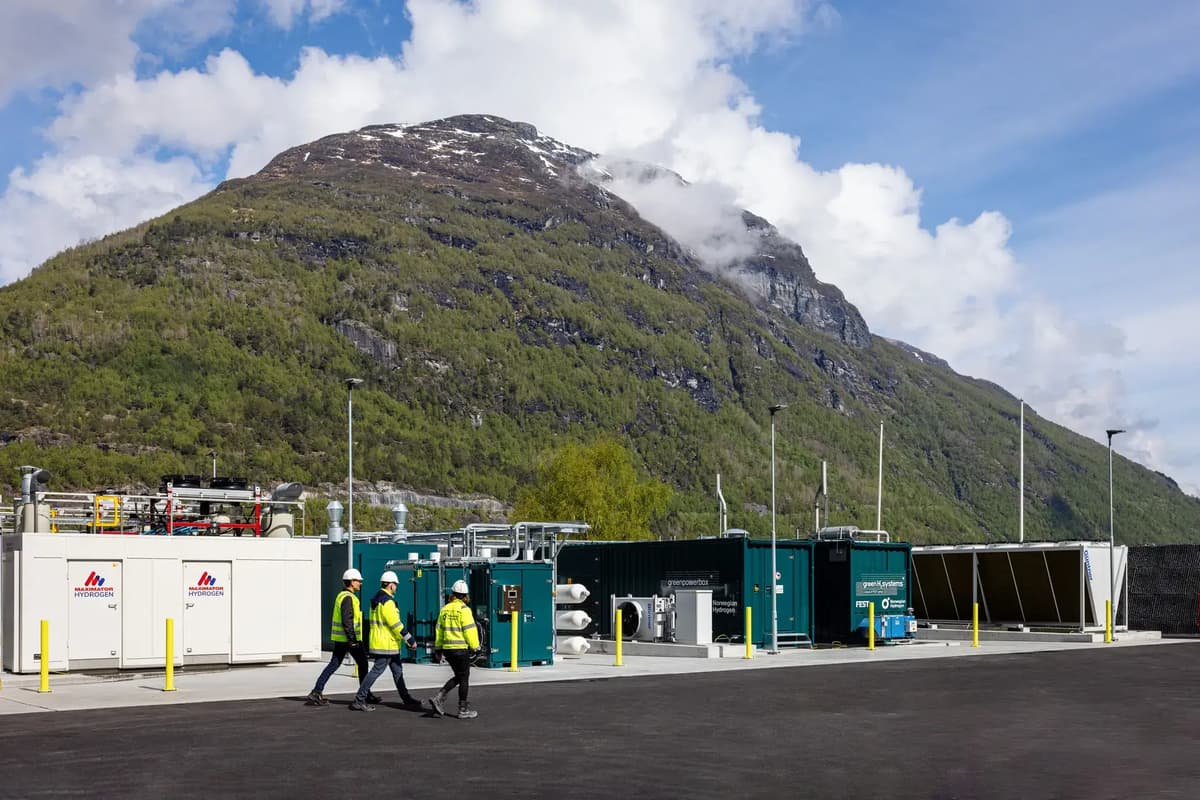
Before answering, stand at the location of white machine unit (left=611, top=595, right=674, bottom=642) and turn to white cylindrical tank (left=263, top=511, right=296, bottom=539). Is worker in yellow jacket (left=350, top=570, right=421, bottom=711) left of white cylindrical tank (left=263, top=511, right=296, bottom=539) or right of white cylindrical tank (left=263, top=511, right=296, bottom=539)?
left

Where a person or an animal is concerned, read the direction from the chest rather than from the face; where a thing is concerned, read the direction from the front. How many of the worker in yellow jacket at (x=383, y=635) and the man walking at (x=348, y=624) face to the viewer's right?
2

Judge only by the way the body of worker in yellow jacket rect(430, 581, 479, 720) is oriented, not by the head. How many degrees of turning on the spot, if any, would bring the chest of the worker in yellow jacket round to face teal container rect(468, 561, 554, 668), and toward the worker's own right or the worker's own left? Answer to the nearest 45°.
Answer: approximately 45° to the worker's own left

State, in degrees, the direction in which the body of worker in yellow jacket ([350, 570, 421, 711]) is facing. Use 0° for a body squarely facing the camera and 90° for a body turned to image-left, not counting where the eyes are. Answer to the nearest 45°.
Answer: approximately 270°

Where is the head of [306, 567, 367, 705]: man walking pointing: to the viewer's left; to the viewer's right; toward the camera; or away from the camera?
to the viewer's right

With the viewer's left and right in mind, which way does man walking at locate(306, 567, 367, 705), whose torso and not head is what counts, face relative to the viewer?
facing to the right of the viewer
